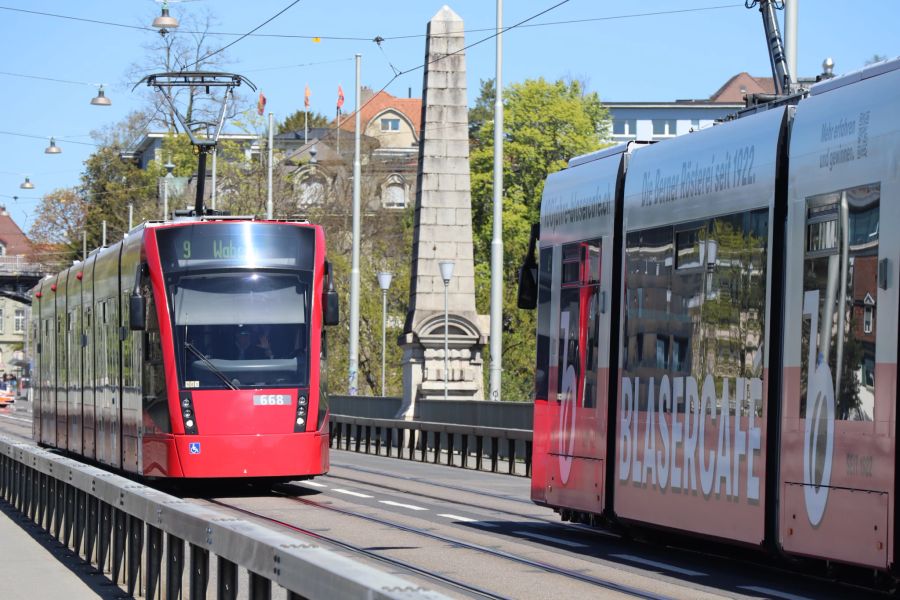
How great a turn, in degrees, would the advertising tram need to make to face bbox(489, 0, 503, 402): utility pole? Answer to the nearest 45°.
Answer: approximately 45° to its right

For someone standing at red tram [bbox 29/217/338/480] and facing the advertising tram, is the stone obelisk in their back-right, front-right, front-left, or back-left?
back-left

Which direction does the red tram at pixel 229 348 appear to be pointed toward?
toward the camera

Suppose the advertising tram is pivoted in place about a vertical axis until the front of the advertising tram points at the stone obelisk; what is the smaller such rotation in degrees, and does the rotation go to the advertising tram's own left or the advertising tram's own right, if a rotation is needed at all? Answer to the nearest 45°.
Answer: approximately 45° to the advertising tram's own right

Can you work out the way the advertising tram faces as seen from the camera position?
facing away from the viewer and to the left of the viewer

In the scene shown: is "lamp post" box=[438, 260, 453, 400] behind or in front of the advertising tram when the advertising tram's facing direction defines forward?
in front

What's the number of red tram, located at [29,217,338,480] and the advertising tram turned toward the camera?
1

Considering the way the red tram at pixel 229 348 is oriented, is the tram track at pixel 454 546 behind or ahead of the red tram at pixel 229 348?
ahead

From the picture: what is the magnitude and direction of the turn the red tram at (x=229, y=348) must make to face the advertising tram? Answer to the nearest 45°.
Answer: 0° — it already faces it

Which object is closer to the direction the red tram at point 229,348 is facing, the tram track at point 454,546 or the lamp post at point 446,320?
the tram track

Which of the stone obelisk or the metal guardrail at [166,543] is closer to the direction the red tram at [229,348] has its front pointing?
the metal guardrail

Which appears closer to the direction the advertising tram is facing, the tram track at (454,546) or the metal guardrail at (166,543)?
the tram track
